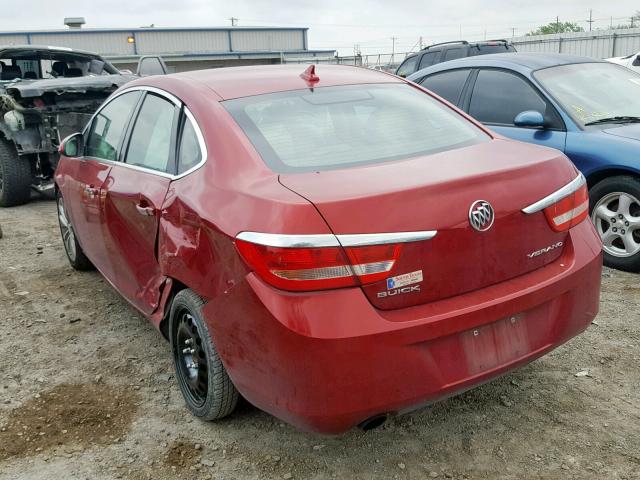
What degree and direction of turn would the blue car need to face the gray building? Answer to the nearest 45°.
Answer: approximately 180°

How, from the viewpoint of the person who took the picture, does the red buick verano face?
facing away from the viewer and to the left of the viewer

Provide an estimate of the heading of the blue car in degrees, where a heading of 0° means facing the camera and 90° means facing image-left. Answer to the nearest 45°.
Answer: approximately 315°

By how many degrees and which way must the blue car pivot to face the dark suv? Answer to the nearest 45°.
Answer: approximately 135° to its left

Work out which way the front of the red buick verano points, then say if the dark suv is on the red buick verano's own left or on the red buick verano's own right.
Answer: on the red buick verano's own right

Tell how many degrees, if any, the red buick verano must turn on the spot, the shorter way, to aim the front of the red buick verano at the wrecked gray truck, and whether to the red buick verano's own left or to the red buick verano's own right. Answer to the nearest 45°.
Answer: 0° — it already faces it

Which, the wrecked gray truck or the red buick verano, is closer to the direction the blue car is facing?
the red buick verano

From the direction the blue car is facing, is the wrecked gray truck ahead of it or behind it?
behind
